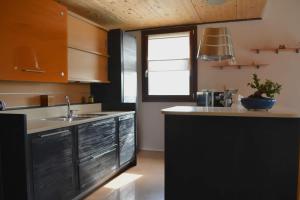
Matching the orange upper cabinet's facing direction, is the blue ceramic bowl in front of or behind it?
in front

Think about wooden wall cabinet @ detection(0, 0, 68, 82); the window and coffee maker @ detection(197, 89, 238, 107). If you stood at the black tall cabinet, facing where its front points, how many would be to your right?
1

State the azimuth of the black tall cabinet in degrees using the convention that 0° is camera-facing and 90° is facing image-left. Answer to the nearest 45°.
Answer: approximately 315°

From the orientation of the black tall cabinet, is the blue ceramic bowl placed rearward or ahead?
ahead

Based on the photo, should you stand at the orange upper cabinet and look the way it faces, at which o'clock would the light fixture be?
The light fixture is roughly at 12 o'clock from the orange upper cabinet.

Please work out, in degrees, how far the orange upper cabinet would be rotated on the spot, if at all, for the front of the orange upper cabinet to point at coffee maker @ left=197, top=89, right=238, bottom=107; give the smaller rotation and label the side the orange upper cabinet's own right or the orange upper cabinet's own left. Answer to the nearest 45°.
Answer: approximately 45° to the orange upper cabinet's own left

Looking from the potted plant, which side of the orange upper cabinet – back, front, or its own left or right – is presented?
front

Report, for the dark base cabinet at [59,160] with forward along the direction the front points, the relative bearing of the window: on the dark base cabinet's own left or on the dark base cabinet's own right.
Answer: on the dark base cabinet's own left
